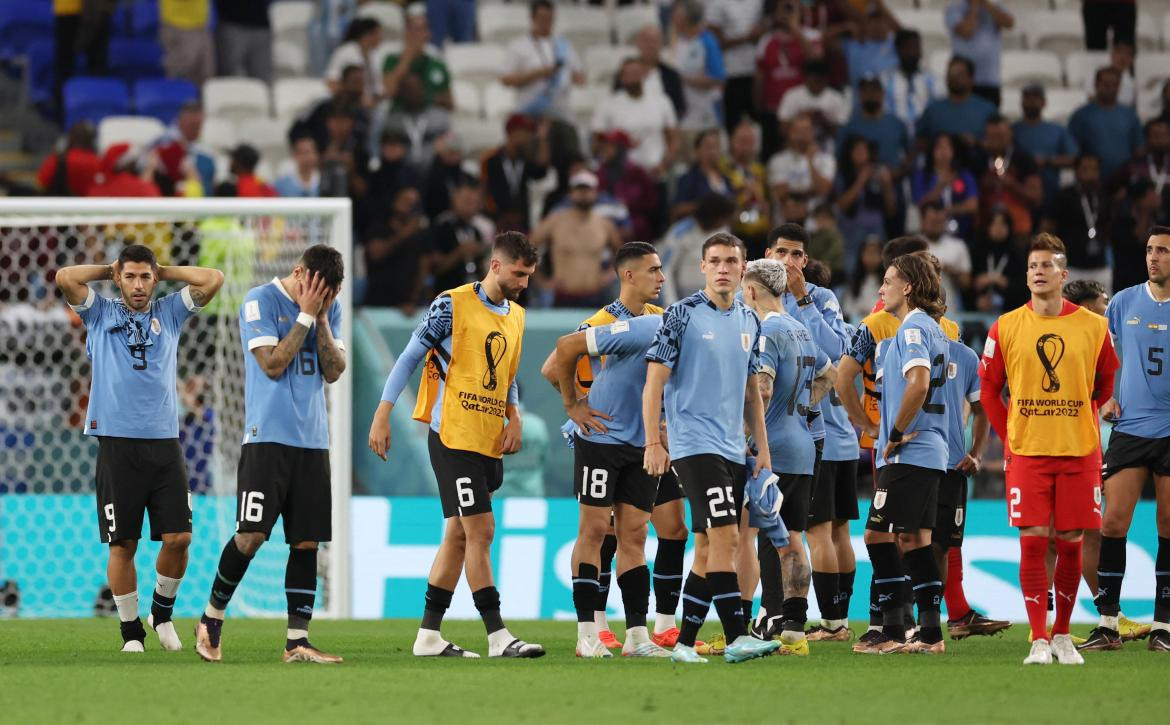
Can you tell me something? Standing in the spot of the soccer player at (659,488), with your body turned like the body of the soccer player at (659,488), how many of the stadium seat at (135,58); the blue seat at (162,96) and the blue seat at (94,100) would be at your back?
3

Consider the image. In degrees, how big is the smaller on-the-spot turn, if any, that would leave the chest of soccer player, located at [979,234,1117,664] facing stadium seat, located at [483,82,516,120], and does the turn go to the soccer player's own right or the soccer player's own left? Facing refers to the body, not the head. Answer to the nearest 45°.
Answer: approximately 135° to the soccer player's own right

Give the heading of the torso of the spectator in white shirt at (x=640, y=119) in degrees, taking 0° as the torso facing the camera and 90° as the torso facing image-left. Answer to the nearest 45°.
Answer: approximately 0°

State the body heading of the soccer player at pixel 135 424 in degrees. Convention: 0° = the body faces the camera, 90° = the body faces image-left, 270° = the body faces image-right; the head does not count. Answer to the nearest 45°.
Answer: approximately 0°

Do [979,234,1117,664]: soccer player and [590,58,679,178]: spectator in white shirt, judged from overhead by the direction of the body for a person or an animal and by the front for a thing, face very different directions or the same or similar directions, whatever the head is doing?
same or similar directions

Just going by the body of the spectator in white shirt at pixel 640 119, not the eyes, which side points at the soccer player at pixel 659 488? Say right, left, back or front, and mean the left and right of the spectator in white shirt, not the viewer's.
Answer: front

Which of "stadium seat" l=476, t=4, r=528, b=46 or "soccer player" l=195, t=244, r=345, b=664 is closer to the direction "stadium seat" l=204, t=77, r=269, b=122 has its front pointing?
the soccer player

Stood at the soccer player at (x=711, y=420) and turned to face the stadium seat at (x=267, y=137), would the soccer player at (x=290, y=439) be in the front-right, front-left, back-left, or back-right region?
front-left

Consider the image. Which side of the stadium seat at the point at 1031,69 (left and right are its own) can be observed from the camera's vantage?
front

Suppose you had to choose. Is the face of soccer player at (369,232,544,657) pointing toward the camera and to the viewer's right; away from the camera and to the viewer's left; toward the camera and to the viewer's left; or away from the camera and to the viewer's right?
toward the camera and to the viewer's right

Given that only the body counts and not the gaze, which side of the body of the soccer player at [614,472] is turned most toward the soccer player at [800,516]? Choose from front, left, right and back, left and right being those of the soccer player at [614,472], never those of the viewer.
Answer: left

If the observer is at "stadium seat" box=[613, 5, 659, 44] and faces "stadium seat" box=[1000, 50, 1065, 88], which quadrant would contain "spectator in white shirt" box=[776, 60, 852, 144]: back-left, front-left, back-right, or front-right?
front-right

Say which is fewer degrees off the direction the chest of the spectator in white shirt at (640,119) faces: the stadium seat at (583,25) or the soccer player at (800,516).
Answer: the soccer player

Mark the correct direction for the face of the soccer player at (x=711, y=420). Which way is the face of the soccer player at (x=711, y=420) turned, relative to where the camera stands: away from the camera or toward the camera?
toward the camera
